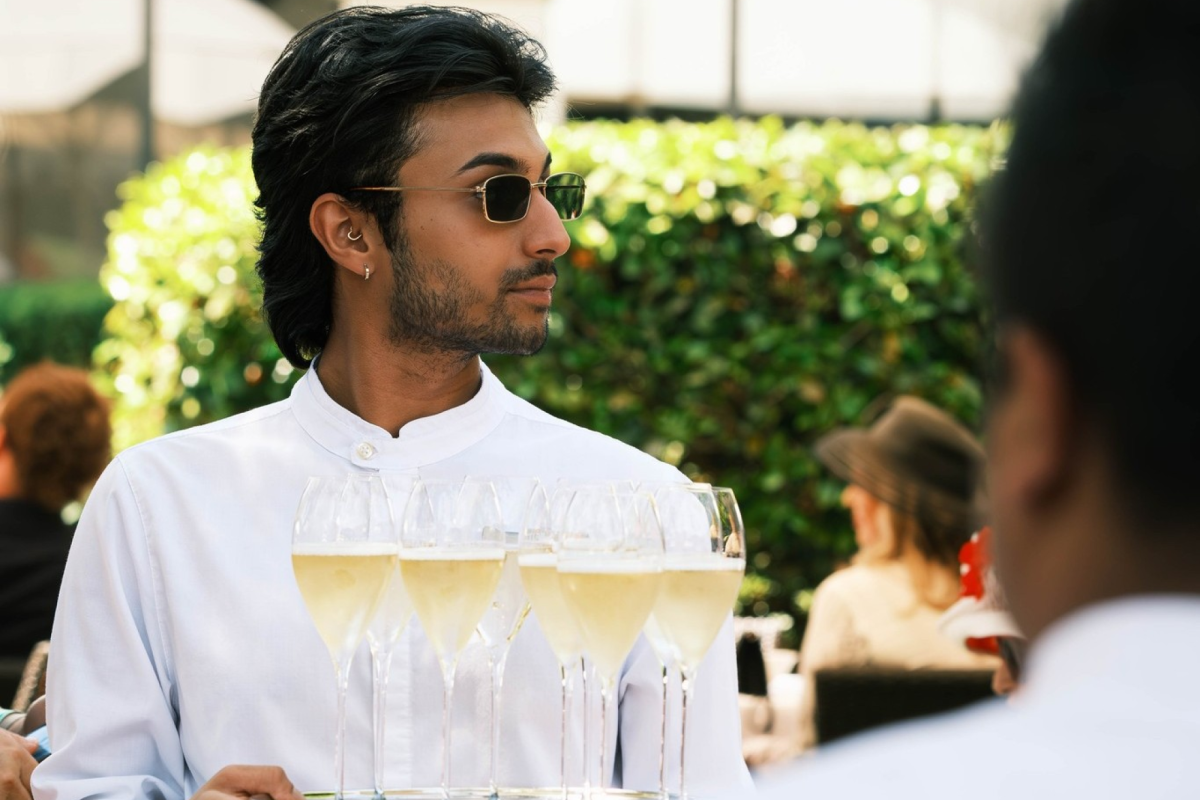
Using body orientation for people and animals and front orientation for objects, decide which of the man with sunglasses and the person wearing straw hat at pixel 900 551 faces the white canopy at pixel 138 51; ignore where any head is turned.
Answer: the person wearing straw hat

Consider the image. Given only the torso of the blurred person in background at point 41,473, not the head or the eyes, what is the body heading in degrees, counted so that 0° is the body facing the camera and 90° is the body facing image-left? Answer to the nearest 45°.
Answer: approximately 135°

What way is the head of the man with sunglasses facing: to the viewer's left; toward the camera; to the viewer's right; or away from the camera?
to the viewer's right

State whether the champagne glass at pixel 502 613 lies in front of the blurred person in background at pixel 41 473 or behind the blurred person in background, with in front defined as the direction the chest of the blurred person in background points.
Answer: behind

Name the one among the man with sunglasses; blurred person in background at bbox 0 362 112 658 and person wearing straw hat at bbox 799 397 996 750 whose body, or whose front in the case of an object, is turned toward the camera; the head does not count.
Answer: the man with sunglasses

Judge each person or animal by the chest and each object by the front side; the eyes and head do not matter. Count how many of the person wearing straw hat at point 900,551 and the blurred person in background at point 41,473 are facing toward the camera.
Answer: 0

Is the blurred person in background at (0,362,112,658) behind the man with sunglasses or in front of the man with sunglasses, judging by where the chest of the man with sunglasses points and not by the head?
behind

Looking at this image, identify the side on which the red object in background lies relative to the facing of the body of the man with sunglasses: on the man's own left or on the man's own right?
on the man's own left

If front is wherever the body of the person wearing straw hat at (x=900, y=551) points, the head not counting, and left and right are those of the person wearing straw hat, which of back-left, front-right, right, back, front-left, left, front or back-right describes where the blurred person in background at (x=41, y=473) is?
front-left

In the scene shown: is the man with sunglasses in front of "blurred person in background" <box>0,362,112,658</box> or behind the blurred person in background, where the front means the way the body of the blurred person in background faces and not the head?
behind

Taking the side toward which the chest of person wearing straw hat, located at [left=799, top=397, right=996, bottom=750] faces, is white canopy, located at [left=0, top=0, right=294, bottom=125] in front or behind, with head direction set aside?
in front

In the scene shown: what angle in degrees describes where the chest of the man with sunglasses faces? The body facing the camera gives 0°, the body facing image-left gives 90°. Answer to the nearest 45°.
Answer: approximately 0°

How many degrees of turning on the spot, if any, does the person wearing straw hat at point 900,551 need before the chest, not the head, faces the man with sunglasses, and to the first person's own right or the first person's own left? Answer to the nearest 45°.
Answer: approximately 135° to the first person's own left

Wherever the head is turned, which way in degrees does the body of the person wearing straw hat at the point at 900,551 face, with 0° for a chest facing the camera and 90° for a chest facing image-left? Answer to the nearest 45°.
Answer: approximately 135°

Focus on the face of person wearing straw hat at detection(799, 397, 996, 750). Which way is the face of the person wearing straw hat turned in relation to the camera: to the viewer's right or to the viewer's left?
to the viewer's left

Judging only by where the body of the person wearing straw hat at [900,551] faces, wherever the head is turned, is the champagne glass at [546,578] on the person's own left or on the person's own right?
on the person's own left

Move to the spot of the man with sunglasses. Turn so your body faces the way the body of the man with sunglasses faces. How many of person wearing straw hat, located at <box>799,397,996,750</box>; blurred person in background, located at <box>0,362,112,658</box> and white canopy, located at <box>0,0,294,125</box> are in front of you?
0

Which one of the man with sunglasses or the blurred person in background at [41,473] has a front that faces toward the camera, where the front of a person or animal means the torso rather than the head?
the man with sunglasses
